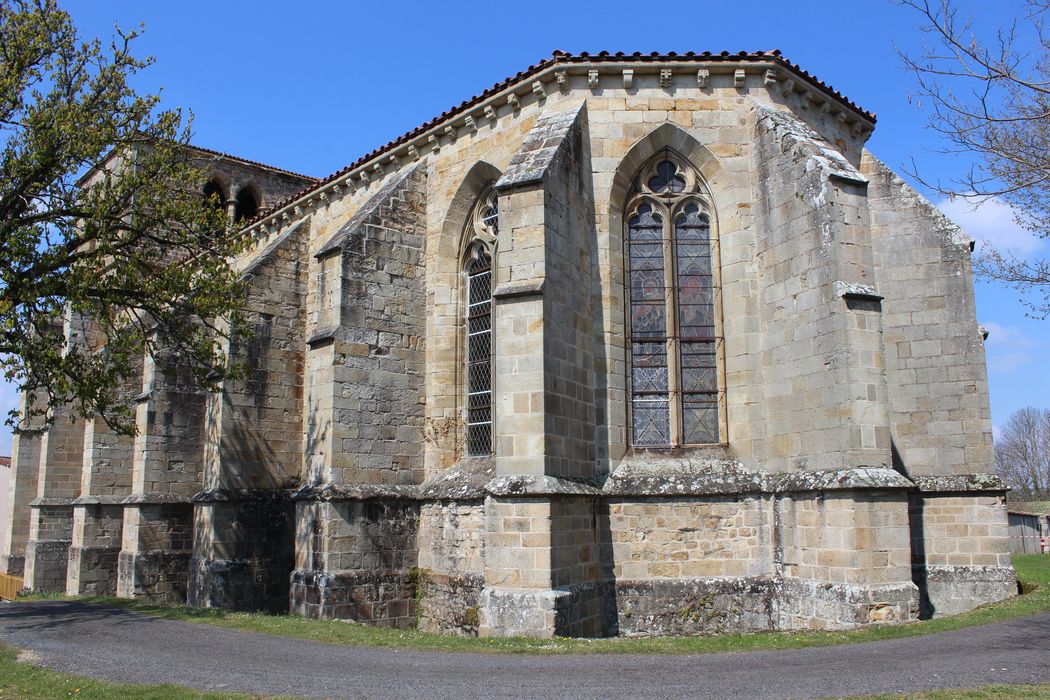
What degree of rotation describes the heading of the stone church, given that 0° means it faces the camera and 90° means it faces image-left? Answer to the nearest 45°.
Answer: approximately 135°

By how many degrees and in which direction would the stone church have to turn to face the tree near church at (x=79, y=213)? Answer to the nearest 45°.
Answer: approximately 45° to its left
